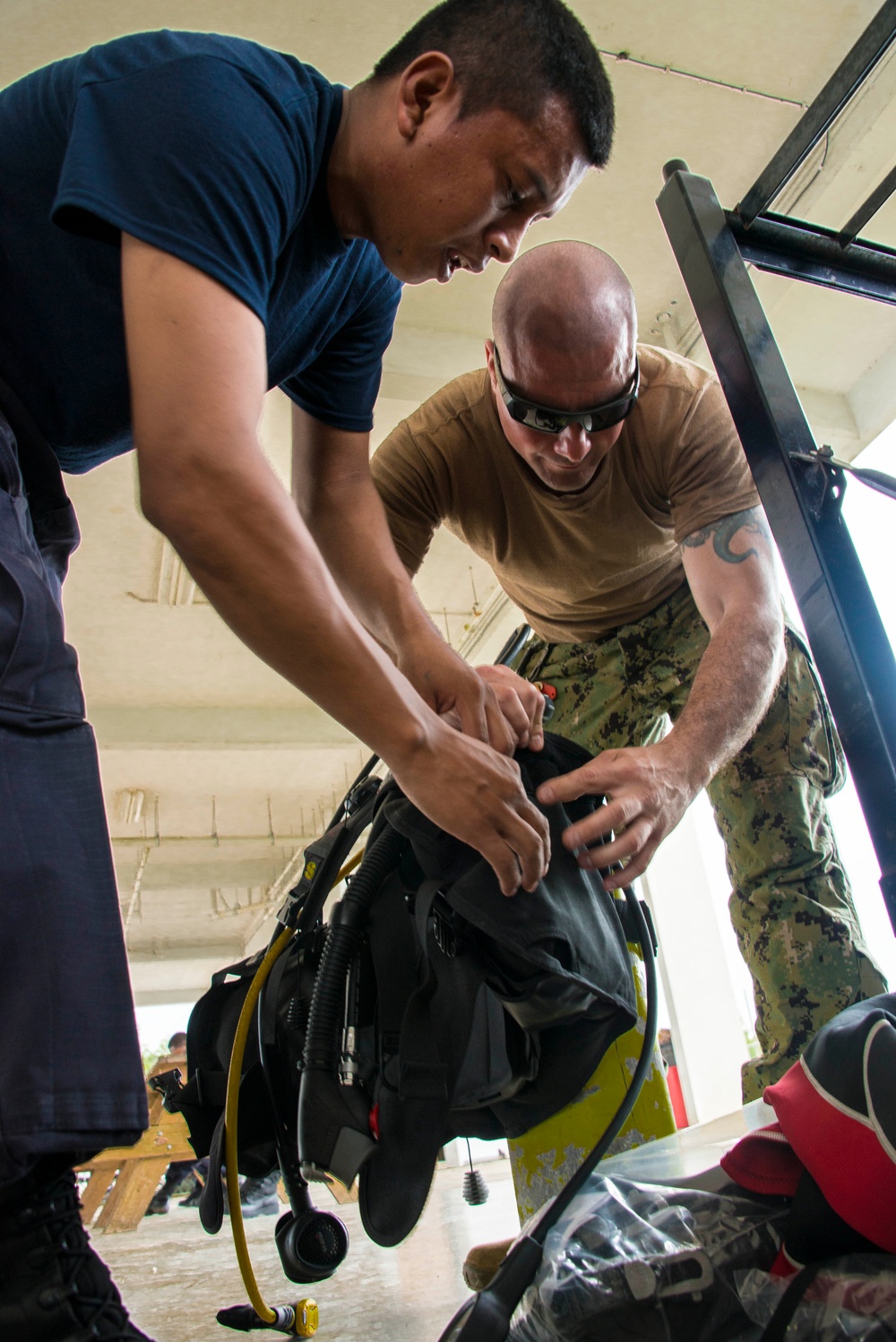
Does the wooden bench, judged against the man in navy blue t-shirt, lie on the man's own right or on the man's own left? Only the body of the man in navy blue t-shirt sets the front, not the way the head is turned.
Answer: on the man's own left

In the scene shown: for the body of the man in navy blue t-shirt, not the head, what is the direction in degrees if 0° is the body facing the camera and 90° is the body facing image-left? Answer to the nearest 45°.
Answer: approximately 270°

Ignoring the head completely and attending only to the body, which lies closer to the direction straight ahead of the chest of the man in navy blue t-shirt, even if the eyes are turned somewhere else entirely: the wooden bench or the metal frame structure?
the metal frame structure

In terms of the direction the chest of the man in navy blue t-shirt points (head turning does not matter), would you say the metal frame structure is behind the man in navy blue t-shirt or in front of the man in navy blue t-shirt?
in front

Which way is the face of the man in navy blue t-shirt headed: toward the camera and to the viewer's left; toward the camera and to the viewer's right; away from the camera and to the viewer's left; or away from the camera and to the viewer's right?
toward the camera and to the viewer's right
